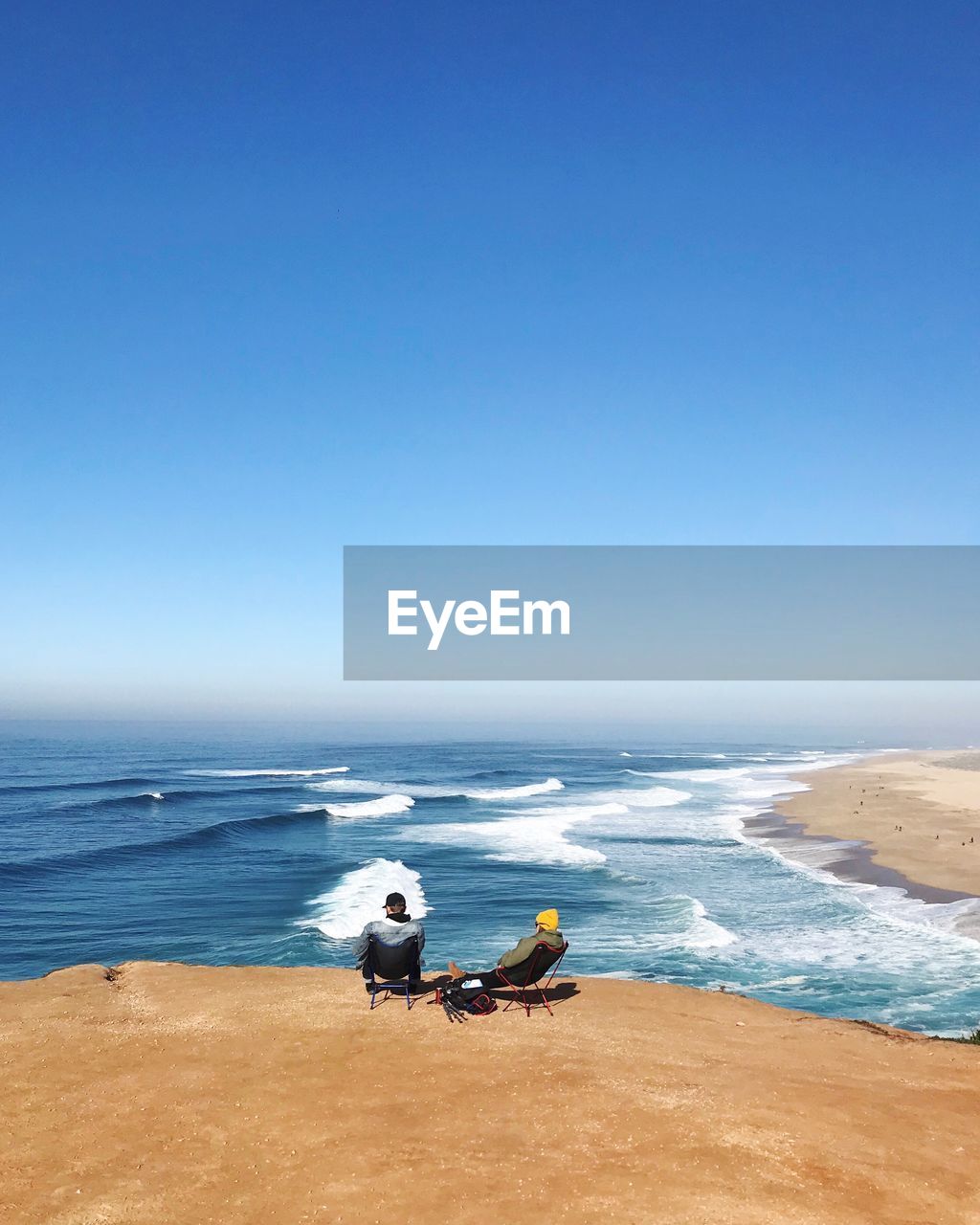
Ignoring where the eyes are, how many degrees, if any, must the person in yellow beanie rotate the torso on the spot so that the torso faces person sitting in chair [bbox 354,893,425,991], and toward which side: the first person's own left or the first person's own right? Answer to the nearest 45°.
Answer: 0° — they already face them

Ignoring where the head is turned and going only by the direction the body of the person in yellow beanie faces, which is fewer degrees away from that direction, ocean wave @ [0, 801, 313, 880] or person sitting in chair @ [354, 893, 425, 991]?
the person sitting in chair

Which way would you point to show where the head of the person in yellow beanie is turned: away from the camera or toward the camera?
away from the camera

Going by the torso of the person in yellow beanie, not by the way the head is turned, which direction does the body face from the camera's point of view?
to the viewer's left

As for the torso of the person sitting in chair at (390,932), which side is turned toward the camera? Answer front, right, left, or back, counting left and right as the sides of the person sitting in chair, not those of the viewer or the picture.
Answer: back

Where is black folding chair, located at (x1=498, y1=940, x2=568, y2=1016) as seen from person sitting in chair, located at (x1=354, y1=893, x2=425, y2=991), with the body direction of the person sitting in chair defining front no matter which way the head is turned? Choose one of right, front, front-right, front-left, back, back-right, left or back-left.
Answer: right

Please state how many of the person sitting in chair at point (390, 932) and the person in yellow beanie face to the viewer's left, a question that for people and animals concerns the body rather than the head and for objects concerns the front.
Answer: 1

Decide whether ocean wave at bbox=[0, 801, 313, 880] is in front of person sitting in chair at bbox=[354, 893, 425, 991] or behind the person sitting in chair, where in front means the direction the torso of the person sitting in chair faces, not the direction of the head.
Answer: in front

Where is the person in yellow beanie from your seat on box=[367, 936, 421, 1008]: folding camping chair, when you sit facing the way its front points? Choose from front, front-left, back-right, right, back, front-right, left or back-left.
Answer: right

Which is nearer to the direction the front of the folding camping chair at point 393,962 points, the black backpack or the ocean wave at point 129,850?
the ocean wave

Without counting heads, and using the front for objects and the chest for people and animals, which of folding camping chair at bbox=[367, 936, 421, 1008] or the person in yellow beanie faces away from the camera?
the folding camping chair

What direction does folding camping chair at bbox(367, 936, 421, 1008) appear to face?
away from the camera

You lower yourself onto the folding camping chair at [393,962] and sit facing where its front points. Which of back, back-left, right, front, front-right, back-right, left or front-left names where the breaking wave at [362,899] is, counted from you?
front

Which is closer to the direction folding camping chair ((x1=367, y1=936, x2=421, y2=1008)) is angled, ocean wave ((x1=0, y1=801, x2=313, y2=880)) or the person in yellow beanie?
the ocean wave

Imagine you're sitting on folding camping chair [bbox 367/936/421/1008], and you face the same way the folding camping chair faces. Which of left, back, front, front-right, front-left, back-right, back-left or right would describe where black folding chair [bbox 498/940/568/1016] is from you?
right
